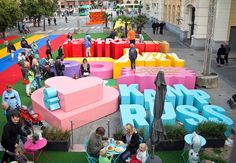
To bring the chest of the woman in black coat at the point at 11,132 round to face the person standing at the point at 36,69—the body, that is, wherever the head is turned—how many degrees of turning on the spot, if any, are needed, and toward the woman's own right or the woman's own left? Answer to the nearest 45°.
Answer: approximately 135° to the woman's own left

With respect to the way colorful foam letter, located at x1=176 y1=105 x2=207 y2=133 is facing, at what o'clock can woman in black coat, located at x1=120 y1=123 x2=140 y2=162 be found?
The woman in black coat is roughly at 1 o'clock from the colorful foam letter.

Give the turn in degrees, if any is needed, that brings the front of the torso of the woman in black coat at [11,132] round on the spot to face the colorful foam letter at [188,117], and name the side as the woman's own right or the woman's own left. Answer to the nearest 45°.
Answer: approximately 45° to the woman's own left

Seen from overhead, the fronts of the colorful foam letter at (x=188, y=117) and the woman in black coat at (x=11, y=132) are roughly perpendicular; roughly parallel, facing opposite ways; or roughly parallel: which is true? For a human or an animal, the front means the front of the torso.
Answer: roughly perpendicular

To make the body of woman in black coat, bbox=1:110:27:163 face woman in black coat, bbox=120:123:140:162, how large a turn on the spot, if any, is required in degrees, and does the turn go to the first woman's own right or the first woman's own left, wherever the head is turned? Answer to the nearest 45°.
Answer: approximately 45° to the first woman's own left

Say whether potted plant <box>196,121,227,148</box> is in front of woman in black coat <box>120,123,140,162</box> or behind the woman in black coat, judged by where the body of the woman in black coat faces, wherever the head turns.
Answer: behind

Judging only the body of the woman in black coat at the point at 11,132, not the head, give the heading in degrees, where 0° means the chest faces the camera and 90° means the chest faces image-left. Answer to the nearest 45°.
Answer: approximately 315°

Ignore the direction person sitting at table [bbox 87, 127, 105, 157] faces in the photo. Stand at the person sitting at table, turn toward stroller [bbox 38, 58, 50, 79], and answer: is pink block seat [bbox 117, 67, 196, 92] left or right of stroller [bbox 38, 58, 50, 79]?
right
